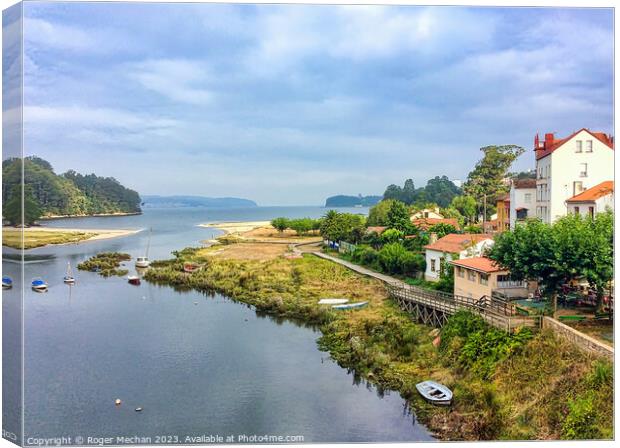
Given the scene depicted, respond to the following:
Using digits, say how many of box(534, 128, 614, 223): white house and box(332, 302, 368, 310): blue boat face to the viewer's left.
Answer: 1

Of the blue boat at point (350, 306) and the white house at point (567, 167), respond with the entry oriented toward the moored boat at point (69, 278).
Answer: the white house

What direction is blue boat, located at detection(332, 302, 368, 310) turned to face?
to the viewer's right

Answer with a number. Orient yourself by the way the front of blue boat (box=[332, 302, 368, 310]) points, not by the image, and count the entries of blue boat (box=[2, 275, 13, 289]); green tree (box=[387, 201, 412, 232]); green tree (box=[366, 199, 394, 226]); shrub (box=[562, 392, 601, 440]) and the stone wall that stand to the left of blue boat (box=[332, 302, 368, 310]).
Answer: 2

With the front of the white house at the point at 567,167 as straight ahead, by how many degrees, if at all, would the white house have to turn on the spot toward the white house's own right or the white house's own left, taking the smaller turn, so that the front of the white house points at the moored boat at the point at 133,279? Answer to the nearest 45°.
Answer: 0° — it already faces it

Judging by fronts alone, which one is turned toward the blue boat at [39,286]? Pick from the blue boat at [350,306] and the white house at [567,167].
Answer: the white house

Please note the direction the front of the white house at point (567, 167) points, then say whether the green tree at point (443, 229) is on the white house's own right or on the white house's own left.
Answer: on the white house's own right

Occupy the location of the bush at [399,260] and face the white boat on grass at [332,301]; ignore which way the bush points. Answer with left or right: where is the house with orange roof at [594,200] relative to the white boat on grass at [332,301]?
left

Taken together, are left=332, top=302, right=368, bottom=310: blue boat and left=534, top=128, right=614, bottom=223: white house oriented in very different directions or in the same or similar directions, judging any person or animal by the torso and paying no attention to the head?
very different directions

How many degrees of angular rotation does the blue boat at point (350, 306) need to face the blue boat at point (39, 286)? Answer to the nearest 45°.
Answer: approximately 180°
